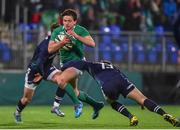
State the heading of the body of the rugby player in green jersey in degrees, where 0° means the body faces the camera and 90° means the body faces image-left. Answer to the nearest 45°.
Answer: approximately 0°

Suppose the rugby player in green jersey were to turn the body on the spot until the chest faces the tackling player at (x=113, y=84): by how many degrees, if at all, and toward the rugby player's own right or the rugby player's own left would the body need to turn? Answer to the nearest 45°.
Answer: approximately 45° to the rugby player's own left

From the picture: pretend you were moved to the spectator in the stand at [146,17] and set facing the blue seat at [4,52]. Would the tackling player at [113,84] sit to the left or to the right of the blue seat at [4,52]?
left

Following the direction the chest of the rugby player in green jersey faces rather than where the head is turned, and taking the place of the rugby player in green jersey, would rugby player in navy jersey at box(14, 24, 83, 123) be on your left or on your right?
on your right

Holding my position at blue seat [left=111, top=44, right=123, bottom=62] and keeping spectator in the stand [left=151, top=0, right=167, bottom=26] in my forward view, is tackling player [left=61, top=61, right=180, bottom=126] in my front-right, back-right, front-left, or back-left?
back-right

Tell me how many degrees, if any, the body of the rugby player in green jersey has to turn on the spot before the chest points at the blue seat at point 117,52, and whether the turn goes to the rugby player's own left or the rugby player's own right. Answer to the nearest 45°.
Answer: approximately 180°

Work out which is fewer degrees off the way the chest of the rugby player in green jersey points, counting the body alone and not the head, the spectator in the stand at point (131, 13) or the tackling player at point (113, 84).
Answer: the tackling player
